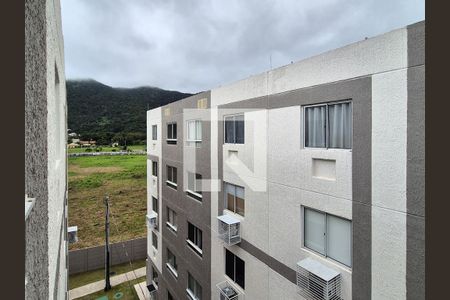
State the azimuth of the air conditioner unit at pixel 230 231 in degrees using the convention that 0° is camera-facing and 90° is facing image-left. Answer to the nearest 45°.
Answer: approximately 45°

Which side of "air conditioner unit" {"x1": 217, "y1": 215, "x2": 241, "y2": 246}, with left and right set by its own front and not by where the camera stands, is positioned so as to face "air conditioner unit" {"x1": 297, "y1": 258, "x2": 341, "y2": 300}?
left

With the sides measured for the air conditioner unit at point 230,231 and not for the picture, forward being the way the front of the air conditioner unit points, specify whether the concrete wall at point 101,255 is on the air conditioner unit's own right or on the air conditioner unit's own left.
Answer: on the air conditioner unit's own right

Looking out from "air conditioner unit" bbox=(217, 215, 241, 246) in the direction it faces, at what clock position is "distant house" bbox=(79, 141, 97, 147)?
The distant house is roughly at 3 o'clock from the air conditioner unit.

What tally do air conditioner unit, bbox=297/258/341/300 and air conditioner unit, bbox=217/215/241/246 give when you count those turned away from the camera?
0

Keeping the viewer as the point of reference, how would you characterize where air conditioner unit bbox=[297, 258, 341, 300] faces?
facing the viewer and to the left of the viewer

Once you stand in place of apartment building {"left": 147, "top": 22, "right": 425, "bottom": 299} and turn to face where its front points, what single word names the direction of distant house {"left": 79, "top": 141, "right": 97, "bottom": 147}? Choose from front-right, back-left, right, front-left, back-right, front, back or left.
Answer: right

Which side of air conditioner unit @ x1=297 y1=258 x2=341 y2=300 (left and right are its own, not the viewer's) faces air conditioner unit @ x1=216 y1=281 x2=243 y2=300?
right
